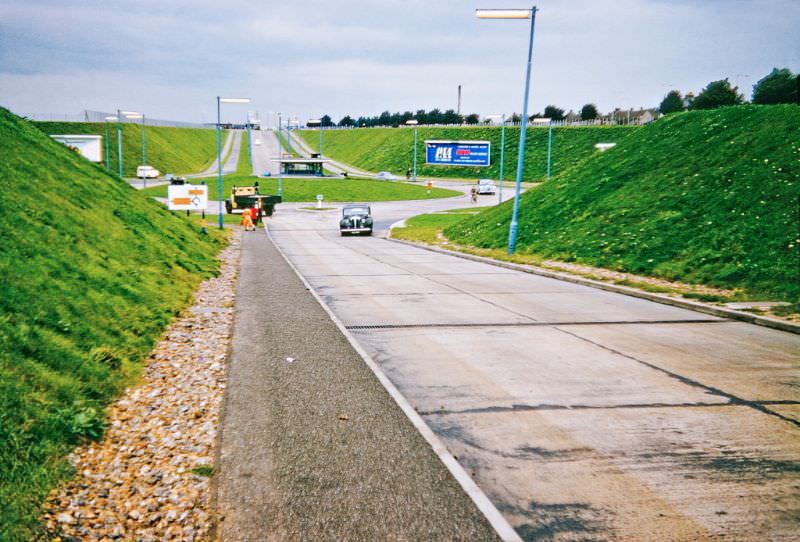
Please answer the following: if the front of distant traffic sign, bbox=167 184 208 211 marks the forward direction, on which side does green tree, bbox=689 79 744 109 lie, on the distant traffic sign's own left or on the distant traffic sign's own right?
on the distant traffic sign's own left

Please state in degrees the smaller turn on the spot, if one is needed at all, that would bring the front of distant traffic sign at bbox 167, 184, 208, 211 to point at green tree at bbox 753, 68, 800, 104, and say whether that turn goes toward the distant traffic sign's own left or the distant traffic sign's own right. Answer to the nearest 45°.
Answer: approximately 90° to the distant traffic sign's own left

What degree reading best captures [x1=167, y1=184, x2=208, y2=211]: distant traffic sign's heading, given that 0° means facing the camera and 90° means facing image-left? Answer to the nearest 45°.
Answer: approximately 0°

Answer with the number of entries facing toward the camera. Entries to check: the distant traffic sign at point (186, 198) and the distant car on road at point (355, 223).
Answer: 2

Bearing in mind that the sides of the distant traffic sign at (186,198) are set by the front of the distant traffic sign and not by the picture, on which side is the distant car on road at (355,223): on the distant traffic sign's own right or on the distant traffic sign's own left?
on the distant traffic sign's own left

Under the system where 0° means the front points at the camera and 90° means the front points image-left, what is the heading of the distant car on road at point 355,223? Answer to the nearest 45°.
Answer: approximately 0°

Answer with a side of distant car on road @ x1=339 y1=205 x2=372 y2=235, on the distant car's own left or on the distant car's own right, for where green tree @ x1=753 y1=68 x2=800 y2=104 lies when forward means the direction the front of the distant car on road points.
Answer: on the distant car's own left
